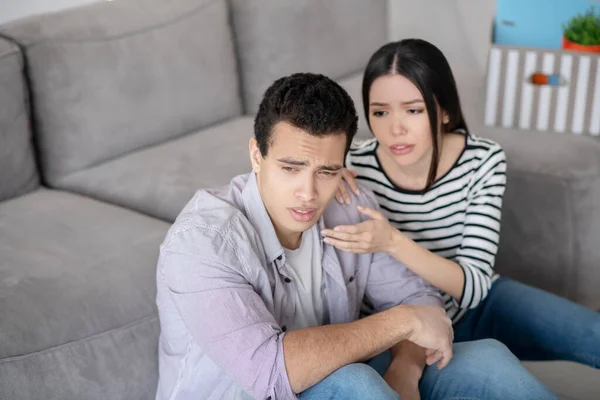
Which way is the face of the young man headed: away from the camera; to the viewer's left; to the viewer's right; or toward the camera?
toward the camera

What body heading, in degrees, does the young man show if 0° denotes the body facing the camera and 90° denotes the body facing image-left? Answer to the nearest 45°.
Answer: approximately 315°

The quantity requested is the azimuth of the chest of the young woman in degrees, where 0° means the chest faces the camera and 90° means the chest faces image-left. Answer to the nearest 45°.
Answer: approximately 45°

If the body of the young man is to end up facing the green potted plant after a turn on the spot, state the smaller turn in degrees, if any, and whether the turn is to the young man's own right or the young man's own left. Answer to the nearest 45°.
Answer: approximately 90° to the young man's own left

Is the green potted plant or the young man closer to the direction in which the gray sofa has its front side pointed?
the young man

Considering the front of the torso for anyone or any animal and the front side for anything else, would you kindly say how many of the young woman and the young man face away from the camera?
0

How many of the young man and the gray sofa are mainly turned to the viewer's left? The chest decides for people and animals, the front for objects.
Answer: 0

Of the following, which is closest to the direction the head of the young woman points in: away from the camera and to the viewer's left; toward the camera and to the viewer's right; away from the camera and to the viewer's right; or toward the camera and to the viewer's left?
toward the camera and to the viewer's left

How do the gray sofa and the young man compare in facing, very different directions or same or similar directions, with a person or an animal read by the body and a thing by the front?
same or similar directions

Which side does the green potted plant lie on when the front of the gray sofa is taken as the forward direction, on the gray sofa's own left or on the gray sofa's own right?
on the gray sofa's own left

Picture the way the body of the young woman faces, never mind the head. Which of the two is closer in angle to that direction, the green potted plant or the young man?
the young man

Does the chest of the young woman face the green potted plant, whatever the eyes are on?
no

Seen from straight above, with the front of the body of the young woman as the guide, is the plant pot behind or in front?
behind

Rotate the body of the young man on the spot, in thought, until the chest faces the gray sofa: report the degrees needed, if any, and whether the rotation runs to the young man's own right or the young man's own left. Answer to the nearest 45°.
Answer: approximately 180°

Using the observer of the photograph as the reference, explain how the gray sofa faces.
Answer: facing the viewer and to the right of the viewer
